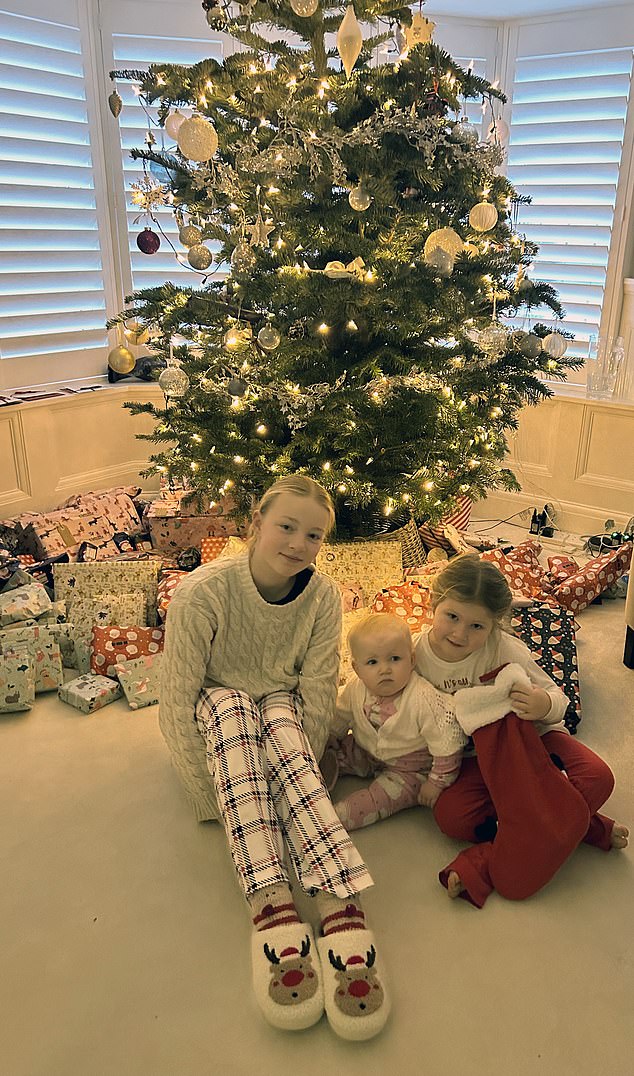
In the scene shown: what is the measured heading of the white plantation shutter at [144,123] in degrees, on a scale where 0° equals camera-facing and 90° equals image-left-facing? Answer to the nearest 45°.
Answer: approximately 0°

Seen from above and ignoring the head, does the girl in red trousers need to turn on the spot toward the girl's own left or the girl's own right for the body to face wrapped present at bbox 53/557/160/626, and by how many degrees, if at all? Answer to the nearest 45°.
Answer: approximately 135° to the girl's own right

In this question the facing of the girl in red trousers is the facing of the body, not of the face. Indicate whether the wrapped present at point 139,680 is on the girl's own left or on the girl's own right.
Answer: on the girl's own right

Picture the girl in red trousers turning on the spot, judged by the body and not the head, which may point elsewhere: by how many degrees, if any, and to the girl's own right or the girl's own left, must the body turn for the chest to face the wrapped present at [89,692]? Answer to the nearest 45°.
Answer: approximately 90° to the girl's own right

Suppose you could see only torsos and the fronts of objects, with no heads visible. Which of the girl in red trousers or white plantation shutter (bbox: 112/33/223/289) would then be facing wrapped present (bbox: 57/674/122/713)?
the white plantation shutter

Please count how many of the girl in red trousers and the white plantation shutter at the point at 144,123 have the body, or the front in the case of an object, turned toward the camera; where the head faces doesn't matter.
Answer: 2

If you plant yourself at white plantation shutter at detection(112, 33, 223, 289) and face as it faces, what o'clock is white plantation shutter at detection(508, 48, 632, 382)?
white plantation shutter at detection(508, 48, 632, 382) is roughly at 9 o'clock from white plantation shutter at detection(112, 33, 223, 289).

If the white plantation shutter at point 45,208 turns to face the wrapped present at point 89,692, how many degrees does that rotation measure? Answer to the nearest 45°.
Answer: approximately 45° to its right

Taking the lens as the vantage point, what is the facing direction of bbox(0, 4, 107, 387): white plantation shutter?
facing the viewer and to the right of the viewer

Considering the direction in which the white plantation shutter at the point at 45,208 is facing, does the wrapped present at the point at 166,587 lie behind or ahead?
ahead

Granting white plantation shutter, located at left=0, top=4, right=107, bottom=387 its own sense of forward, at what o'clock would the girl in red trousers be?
The girl in red trousers is roughly at 1 o'clock from the white plantation shutter.
